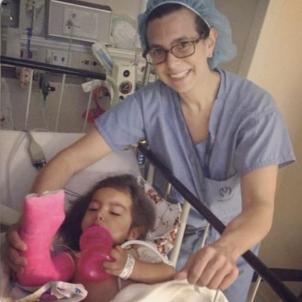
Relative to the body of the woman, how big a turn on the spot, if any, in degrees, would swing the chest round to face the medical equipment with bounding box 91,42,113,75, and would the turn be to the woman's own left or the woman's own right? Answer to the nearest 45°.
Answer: approximately 90° to the woman's own right

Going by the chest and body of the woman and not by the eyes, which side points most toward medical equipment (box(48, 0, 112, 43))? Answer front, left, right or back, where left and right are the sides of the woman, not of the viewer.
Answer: right

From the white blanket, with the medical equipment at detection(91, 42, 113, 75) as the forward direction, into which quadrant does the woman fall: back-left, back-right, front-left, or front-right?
front-right

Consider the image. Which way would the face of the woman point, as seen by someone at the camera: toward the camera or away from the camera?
toward the camera
